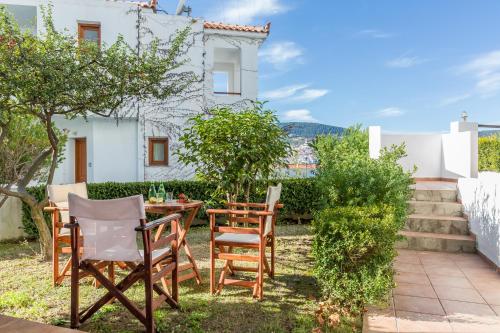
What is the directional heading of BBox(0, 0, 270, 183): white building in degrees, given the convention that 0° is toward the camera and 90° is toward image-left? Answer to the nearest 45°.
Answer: approximately 0°

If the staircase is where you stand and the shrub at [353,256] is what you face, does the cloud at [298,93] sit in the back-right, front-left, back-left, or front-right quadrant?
back-right

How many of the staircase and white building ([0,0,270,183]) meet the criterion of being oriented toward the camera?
2

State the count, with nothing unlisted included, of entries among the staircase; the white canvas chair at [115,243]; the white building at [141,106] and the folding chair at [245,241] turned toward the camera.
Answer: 2

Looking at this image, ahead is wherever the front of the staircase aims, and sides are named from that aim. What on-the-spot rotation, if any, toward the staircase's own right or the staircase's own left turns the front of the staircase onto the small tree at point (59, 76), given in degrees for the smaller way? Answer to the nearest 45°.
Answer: approximately 45° to the staircase's own right

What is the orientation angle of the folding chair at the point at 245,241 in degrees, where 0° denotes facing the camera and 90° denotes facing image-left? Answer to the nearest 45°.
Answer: approximately 90°

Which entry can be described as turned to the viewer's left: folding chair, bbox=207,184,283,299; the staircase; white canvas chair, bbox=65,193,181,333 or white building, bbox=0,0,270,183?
the folding chair

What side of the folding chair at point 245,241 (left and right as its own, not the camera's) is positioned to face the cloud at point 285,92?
right

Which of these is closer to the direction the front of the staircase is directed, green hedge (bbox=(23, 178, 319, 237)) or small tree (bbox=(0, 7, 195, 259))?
the small tree
